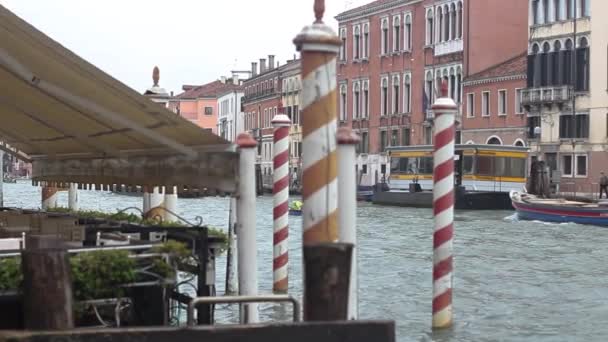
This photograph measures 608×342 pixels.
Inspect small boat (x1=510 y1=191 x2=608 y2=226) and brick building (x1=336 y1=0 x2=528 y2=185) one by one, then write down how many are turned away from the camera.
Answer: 0

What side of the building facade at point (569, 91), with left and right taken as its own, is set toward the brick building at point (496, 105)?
right

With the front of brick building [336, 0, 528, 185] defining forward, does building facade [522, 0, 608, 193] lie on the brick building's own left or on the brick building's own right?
on the brick building's own left

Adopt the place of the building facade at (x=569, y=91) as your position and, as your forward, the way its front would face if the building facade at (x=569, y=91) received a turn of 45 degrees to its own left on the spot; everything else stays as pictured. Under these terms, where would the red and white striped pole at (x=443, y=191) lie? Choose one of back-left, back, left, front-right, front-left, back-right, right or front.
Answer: front

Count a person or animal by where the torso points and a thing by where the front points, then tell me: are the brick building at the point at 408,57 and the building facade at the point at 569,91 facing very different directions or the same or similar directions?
same or similar directions

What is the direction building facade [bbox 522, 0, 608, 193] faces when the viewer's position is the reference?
facing the viewer and to the left of the viewer

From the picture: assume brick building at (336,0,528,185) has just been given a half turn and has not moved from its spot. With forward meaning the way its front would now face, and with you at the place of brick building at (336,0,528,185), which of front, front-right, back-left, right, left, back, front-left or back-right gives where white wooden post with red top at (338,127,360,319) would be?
back-right

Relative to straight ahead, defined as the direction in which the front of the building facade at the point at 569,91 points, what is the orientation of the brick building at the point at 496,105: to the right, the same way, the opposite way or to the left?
the same way

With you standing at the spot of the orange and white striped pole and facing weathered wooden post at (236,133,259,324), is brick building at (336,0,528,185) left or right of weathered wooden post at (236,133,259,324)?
right

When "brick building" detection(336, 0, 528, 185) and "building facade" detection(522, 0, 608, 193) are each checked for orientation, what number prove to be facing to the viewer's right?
0

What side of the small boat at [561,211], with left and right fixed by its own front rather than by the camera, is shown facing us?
left

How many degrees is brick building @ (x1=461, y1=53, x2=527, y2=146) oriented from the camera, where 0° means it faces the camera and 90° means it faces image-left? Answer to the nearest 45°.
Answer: approximately 45°

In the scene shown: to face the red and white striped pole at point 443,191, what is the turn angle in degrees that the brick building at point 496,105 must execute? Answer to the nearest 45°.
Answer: approximately 45° to its left

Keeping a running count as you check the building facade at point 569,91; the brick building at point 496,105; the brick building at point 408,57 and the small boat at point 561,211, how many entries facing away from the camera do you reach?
0

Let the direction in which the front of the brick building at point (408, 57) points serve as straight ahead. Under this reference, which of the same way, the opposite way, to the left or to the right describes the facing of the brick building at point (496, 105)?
the same way
